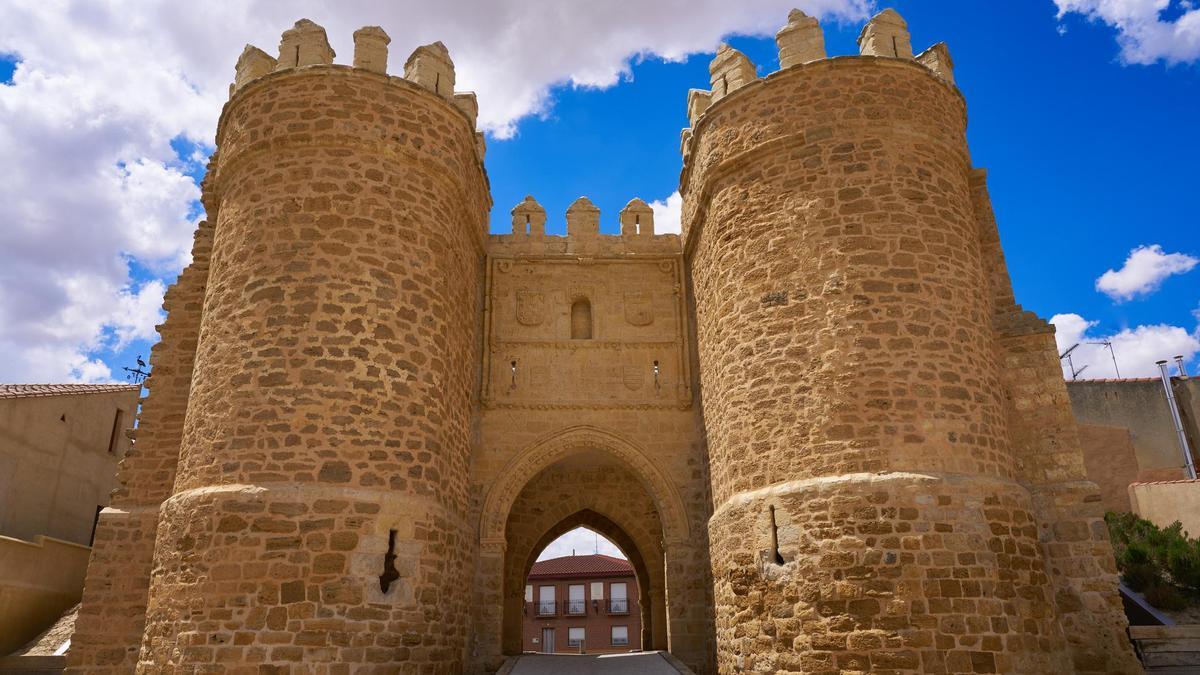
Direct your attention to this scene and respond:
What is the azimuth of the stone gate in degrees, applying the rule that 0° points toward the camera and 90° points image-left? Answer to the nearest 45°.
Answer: approximately 0°

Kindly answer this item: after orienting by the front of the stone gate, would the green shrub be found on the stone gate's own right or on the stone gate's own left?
on the stone gate's own left

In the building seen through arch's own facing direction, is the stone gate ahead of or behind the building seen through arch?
ahead

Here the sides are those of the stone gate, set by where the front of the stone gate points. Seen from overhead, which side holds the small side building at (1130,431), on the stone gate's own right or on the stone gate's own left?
on the stone gate's own left

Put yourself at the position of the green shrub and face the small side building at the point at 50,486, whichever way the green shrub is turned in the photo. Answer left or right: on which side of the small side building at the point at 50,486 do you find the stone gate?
left

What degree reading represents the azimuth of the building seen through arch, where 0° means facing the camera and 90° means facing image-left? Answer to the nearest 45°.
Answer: approximately 0°

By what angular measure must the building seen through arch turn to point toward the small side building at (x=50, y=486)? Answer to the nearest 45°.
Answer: approximately 45° to its right

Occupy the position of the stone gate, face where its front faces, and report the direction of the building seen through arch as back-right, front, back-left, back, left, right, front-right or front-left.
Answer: back

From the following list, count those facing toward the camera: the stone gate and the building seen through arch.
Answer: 2
